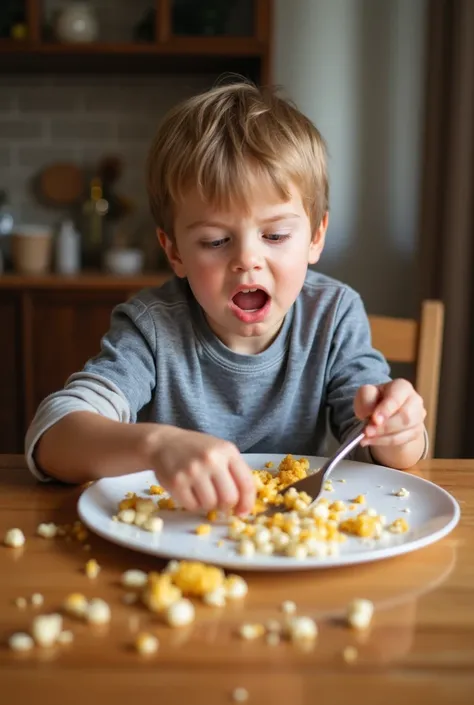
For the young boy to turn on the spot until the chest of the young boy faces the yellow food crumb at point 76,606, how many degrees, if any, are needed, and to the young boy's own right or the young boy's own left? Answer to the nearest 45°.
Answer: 0° — they already face it

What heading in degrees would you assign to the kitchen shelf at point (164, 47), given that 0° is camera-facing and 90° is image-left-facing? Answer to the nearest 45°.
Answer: approximately 0°

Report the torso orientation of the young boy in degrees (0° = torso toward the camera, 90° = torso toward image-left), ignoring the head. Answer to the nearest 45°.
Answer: approximately 0°

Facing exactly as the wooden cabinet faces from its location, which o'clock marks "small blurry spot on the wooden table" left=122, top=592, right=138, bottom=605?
The small blurry spot on the wooden table is roughly at 12 o'clock from the wooden cabinet.

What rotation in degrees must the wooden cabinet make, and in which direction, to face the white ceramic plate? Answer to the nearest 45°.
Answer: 0° — it already faces it

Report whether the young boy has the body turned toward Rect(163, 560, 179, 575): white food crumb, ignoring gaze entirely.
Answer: yes

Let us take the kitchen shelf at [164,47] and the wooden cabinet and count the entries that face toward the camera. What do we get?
2

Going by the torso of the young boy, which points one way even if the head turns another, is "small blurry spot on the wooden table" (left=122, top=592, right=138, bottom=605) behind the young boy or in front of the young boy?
in front
